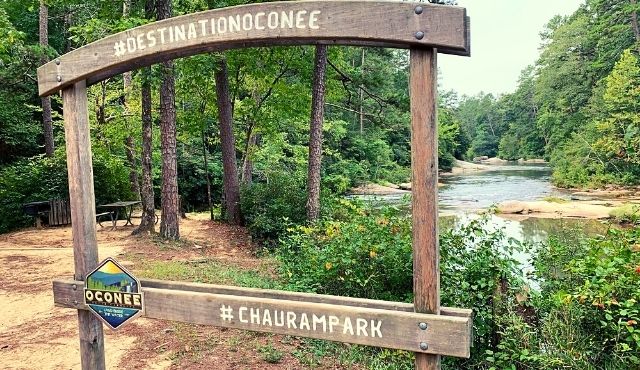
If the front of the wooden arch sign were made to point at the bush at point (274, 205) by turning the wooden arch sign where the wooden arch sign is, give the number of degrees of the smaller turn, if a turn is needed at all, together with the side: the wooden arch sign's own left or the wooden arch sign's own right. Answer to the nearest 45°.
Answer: approximately 135° to the wooden arch sign's own right

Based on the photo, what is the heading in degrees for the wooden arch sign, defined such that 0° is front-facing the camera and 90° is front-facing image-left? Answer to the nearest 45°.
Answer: approximately 45°

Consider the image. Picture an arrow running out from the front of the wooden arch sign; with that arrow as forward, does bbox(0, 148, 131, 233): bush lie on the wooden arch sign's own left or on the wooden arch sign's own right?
on the wooden arch sign's own right

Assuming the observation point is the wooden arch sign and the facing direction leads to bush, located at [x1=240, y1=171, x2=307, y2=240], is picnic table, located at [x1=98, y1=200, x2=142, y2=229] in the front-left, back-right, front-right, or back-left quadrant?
front-left

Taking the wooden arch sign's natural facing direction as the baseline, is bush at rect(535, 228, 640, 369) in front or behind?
behind

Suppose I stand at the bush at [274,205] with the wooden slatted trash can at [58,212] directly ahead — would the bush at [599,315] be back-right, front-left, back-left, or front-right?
back-left

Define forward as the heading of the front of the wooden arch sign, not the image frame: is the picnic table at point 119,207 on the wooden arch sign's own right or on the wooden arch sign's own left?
on the wooden arch sign's own right
